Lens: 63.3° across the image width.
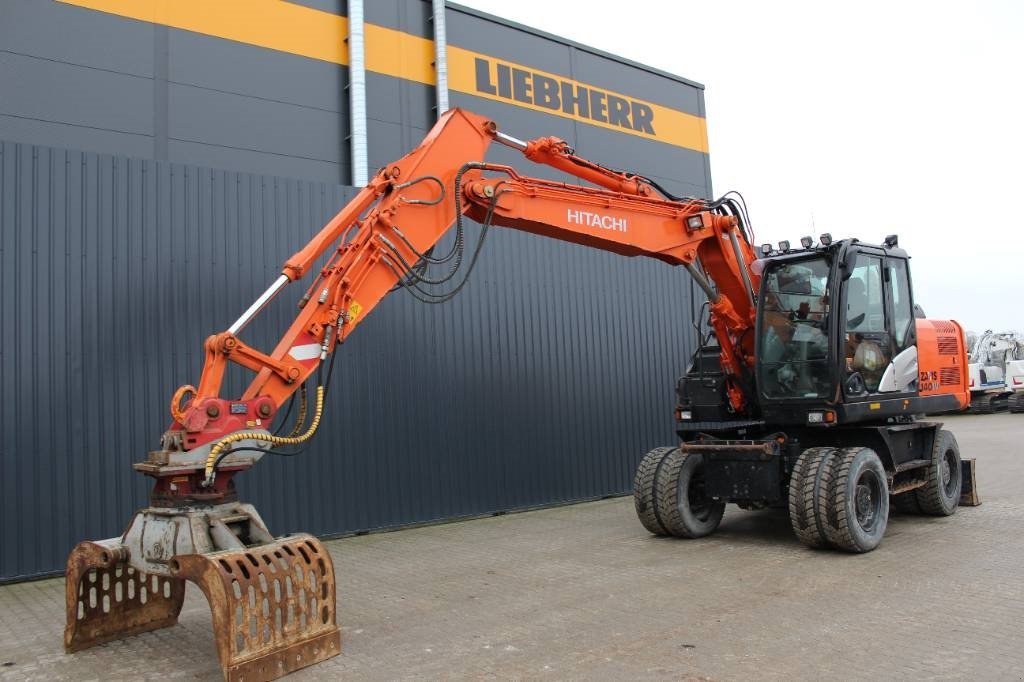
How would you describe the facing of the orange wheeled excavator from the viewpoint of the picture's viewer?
facing the viewer and to the left of the viewer
